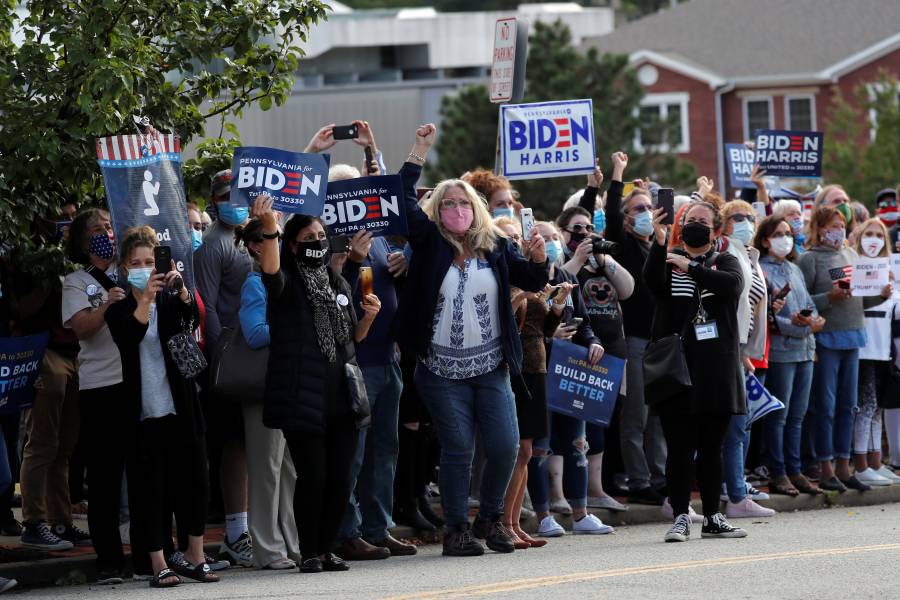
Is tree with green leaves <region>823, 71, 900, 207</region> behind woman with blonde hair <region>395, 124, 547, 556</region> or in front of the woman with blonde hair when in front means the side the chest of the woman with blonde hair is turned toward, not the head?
behind

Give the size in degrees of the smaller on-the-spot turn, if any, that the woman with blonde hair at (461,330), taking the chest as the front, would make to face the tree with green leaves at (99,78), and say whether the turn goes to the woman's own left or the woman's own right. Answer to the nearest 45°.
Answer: approximately 90° to the woman's own right

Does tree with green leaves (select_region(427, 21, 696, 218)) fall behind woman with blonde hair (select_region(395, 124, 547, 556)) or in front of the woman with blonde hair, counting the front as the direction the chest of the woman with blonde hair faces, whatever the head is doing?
behind
